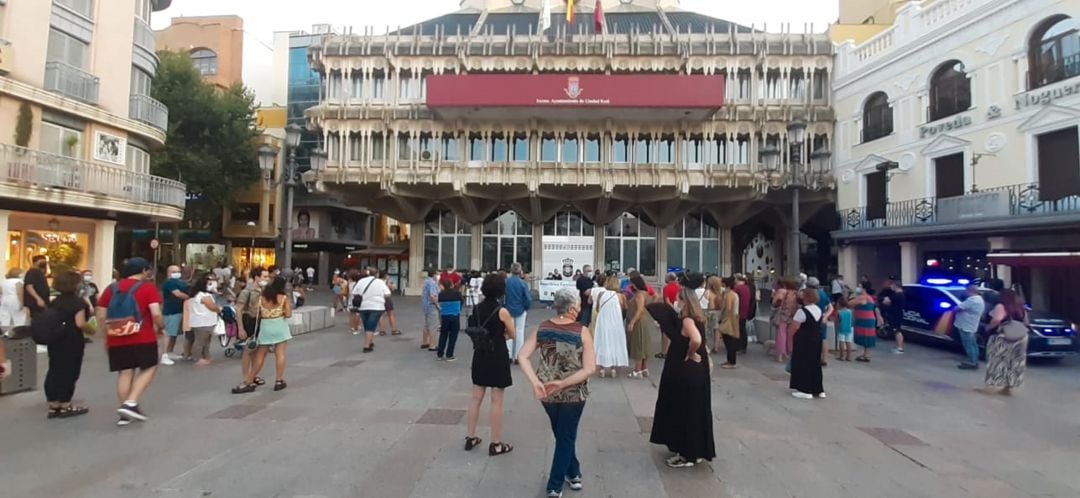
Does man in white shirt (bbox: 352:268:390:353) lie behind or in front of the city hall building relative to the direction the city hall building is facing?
in front

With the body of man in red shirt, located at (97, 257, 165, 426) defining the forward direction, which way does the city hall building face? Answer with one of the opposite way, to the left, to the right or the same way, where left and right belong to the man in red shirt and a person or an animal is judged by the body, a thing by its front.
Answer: the opposite way

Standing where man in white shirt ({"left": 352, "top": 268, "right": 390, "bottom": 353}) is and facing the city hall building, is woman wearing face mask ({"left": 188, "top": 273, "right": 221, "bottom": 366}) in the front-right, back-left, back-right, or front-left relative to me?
back-left

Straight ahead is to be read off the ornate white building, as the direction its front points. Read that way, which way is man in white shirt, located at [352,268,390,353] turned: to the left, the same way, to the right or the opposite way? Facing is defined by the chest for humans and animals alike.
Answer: to the right

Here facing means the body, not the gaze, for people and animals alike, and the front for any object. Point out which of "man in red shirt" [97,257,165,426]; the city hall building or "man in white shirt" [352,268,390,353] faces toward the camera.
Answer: the city hall building

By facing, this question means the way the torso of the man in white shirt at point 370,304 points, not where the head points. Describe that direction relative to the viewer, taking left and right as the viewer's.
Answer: facing away from the viewer

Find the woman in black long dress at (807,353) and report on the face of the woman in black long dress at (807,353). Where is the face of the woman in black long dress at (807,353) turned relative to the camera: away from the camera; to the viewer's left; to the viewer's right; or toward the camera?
away from the camera

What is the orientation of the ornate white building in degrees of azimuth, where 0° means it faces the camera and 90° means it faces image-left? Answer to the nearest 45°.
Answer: approximately 45°

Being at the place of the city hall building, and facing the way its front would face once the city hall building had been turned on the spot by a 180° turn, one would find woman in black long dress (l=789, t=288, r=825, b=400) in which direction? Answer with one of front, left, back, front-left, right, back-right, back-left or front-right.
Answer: back

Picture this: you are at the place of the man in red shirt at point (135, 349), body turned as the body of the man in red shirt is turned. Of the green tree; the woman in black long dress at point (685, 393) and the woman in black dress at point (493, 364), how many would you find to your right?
2

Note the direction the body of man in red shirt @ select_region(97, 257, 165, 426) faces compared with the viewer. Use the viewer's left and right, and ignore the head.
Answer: facing away from the viewer and to the right of the viewer

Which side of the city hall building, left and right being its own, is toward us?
front

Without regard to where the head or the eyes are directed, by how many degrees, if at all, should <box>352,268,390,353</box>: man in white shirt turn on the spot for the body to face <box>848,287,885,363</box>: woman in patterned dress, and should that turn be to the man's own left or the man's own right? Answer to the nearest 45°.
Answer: approximately 90° to the man's own right

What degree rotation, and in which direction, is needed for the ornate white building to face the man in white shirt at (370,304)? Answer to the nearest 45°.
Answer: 0° — it already faces them

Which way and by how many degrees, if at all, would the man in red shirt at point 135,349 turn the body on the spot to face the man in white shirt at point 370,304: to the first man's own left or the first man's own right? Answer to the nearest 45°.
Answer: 0° — they already face them

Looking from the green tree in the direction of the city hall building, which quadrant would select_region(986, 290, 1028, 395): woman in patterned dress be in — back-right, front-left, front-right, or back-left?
front-right

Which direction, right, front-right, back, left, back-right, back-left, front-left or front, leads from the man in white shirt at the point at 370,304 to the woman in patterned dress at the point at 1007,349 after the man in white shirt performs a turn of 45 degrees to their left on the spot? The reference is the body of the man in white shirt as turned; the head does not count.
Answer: back

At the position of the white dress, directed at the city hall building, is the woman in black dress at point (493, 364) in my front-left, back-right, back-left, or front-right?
back-left

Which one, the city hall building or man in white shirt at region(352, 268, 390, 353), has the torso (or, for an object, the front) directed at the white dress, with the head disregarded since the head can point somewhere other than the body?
the city hall building
